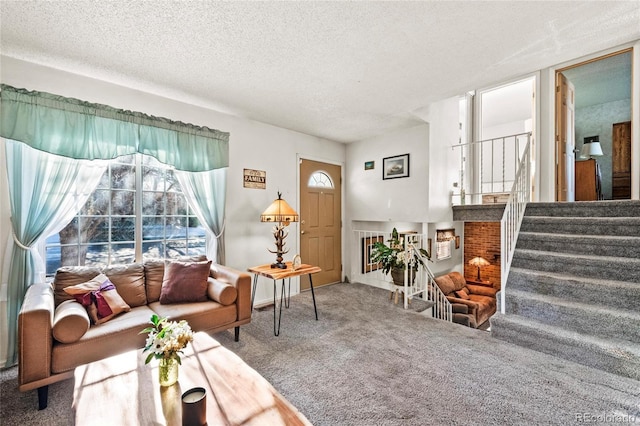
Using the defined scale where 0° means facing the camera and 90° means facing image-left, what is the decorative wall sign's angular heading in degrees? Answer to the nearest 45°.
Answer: approximately 315°

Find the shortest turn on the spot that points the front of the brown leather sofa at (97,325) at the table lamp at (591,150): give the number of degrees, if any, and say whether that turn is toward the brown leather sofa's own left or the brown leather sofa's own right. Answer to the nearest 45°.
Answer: approximately 45° to the brown leather sofa's own left

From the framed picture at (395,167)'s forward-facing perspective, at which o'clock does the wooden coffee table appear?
The wooden coffee table is roughly at 11 o'clock from the framed picture.

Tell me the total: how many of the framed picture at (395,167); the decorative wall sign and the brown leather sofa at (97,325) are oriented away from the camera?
0

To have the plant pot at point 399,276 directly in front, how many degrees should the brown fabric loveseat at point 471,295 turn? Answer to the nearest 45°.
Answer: approximately 90° to its right

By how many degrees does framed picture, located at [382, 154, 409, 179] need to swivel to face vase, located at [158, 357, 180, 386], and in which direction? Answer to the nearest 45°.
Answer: approximately 45° to its left

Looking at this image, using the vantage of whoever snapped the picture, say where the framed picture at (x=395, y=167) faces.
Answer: facing the viewer and to the left of the viewer

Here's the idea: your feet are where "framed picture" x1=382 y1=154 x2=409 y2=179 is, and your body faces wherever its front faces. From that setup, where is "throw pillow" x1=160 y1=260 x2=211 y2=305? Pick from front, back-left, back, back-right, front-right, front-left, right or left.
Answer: front

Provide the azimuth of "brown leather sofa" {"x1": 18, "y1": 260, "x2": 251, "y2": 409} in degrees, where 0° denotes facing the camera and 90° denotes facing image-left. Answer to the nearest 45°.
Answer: approximately 315°

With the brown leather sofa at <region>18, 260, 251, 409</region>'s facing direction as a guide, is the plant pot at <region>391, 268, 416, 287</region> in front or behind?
in front

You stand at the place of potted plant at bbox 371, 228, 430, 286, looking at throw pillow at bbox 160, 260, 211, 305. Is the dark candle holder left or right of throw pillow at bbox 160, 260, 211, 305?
left

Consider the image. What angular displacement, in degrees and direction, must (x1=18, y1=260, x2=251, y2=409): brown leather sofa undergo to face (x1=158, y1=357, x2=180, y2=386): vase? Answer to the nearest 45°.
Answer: approximately 45° to its right

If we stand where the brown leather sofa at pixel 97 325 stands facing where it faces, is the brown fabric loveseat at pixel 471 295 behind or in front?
in front

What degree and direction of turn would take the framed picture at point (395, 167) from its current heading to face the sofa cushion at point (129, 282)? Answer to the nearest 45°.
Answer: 0° — it already faces it
